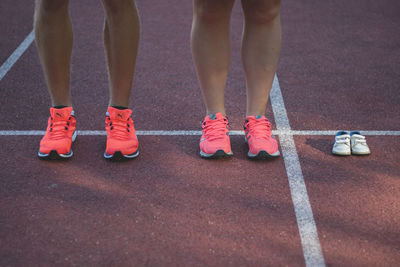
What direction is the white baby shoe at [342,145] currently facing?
toward the camera
